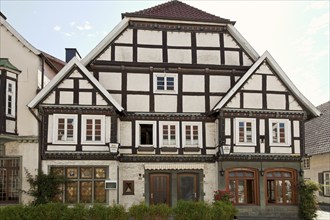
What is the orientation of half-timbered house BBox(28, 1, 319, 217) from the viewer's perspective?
toward the camera

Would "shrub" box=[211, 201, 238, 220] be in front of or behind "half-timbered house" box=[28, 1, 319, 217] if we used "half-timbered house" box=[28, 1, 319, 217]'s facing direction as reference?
in front

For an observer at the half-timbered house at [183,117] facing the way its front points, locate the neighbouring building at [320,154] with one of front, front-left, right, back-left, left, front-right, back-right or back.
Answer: back-left

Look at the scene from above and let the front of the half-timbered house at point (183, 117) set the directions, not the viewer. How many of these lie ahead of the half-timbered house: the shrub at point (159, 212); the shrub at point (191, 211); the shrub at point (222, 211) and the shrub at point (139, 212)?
4

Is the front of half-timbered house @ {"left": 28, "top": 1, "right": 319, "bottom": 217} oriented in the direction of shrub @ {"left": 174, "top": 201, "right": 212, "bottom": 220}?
yes

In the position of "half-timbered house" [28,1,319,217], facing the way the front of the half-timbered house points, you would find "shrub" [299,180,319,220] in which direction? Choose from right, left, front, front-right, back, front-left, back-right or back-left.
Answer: left

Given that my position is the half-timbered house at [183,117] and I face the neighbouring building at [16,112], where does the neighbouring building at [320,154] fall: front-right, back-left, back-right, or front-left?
back-right

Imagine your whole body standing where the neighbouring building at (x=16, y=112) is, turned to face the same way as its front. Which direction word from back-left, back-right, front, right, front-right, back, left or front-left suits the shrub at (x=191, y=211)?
front-left

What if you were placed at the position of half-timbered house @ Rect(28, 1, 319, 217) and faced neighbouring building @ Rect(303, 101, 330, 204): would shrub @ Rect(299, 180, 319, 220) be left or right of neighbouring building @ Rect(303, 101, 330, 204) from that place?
right

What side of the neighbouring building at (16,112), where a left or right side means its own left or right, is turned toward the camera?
front

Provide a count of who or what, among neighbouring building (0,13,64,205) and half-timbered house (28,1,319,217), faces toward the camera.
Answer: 2
